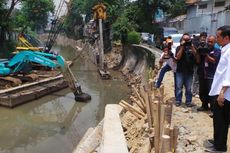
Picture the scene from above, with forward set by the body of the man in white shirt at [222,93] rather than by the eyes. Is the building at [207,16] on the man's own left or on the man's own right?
on the man's own right

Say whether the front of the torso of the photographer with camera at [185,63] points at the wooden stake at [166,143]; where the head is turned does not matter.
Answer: yes

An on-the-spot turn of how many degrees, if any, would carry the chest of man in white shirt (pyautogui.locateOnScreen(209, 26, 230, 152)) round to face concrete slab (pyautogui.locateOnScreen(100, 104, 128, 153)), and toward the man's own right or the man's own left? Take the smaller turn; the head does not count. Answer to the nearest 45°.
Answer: approximately 45° to the man's own right

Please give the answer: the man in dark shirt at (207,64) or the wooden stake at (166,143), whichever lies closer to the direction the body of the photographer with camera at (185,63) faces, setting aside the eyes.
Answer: the wooden stake

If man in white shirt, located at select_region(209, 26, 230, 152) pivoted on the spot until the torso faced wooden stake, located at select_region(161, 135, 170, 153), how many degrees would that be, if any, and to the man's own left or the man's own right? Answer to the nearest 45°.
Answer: approximately 45° to the man's own left

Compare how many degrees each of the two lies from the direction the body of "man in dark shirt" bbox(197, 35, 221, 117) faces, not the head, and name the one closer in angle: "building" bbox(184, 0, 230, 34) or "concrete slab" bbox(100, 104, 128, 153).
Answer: the concrete slab

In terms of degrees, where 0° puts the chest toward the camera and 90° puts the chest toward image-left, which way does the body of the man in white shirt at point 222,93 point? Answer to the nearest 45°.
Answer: approximately 90°

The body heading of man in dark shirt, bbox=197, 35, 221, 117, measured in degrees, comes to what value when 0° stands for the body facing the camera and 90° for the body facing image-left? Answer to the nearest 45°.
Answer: approximately 45°
